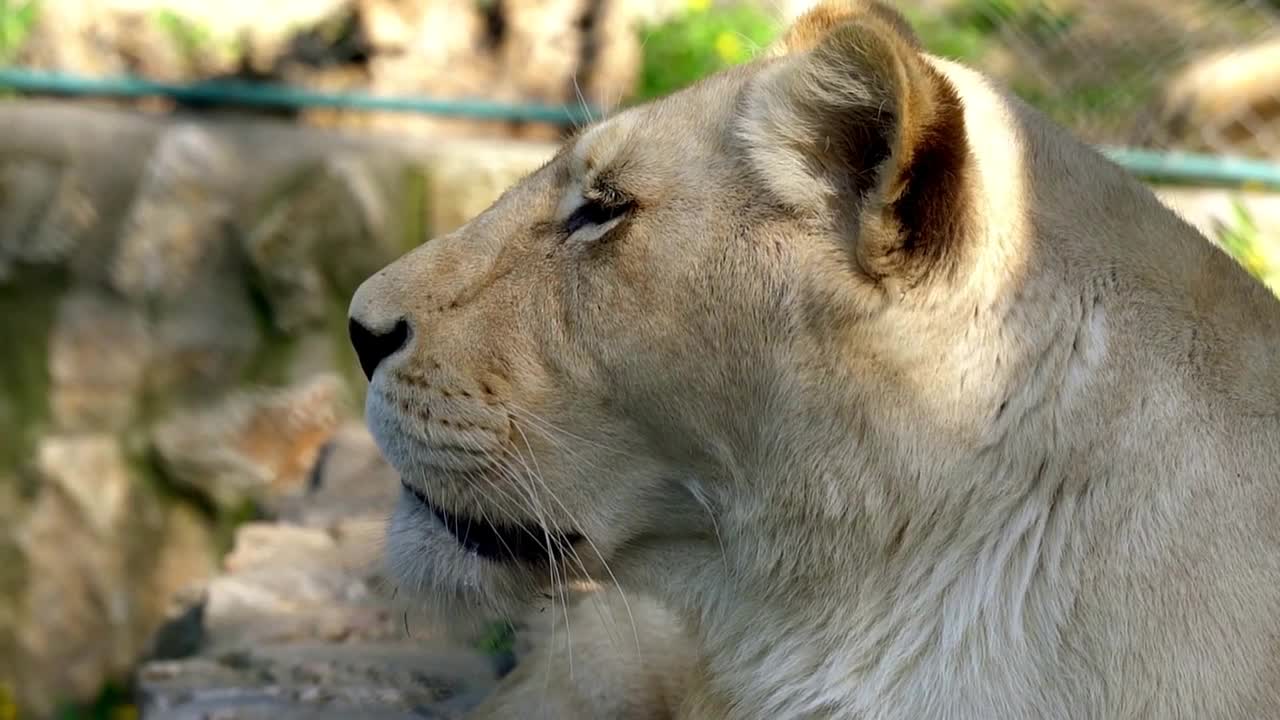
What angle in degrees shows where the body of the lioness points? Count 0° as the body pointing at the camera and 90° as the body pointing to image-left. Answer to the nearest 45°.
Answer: approximately 90°

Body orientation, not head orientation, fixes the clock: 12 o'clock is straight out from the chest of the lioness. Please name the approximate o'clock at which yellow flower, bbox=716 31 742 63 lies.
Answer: The yellow flower is roughly at 3 o'clock from the lioness.

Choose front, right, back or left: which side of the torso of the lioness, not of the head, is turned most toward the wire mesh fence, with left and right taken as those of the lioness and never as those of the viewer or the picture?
right

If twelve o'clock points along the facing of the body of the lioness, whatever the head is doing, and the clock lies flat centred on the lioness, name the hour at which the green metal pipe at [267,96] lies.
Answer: The green metal pipe is roughly at 2 o'clock from the lioness.
